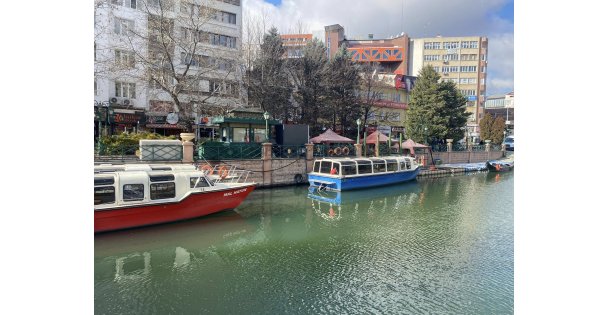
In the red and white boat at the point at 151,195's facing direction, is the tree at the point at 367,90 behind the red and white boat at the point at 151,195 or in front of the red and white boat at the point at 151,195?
in front

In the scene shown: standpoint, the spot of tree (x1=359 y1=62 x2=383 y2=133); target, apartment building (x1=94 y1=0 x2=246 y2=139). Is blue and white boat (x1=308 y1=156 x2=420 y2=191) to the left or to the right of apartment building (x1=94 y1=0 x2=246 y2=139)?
left

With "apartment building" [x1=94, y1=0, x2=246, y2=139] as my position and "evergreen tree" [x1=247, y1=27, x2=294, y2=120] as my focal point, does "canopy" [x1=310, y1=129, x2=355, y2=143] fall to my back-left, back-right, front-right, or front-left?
front-right

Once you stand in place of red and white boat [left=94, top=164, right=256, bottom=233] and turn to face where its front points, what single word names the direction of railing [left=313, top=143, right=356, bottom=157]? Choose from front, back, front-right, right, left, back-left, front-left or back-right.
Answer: front

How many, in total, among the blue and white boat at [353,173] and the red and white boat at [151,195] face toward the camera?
0

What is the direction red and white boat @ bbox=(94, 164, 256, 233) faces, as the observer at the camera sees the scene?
facing away from the viewer and to the right of the viewer

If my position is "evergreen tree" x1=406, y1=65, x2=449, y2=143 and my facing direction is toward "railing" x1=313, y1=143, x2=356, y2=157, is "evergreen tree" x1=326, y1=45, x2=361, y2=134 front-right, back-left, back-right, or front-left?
front-right

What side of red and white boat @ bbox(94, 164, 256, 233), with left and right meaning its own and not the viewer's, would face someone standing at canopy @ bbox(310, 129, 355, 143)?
front
